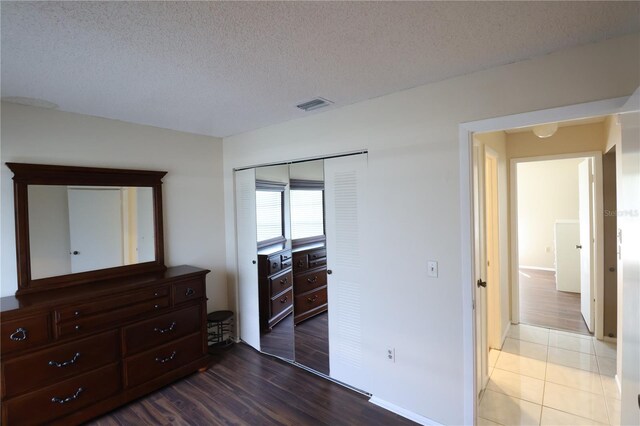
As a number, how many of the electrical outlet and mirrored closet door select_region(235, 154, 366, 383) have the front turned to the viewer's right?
0

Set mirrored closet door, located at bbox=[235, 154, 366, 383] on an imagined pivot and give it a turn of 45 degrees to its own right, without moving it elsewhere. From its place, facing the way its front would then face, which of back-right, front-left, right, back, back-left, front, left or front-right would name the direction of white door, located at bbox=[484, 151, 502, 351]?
back

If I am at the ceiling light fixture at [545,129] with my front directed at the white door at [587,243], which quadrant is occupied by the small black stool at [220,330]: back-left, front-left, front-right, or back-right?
back-left

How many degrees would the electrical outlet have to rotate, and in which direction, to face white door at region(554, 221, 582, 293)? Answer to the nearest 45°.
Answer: approximately 180°

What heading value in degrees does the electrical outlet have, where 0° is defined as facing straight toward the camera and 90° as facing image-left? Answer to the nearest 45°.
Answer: approximately 45°

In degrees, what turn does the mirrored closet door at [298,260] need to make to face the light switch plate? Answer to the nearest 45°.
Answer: approximately 90° to its left

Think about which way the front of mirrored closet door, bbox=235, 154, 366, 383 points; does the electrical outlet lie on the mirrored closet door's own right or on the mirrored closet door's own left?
on the mirrored closet door's own left

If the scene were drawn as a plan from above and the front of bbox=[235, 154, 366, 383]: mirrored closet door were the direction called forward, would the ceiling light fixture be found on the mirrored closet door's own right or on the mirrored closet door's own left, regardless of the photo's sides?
on the mirrored closet door's own left

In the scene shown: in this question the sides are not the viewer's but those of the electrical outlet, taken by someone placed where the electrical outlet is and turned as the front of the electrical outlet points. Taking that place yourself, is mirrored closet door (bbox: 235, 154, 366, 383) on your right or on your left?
on your right

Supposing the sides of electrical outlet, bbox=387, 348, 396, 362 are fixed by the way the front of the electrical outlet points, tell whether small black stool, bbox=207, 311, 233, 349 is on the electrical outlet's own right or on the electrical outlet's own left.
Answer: on the electrical outlet's own right

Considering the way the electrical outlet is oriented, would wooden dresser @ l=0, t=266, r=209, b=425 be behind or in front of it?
in front

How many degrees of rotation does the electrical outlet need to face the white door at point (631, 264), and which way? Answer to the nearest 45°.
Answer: approximately 90° to its left

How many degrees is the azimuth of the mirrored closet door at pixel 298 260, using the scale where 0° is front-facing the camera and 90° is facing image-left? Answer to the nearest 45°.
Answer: approximately 45°

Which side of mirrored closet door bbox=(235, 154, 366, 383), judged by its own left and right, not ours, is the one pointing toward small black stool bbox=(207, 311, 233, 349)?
right
